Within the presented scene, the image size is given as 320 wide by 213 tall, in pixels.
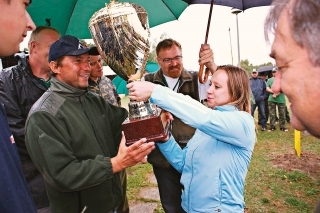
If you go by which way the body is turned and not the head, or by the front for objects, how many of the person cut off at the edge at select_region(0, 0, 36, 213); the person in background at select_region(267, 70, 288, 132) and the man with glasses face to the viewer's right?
1

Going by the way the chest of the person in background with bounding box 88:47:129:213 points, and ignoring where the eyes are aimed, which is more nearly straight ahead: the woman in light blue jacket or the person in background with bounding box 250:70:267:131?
the woman in light blue jacket

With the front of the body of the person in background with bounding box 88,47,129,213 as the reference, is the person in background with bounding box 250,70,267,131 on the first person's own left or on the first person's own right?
on the first person's own left

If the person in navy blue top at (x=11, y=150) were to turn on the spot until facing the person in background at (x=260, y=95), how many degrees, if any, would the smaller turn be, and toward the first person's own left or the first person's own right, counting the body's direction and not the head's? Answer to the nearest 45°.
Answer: approximately 45° to the first person's own left

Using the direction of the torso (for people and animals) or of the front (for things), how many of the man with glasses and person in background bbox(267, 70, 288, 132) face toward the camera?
2

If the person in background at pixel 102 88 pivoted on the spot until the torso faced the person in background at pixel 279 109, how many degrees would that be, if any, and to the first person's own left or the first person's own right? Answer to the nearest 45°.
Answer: approximately 90° to the first person's own left

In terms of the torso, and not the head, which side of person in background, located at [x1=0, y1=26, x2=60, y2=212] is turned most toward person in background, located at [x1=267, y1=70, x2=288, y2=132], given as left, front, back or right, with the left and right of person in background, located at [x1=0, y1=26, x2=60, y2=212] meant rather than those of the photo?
left
